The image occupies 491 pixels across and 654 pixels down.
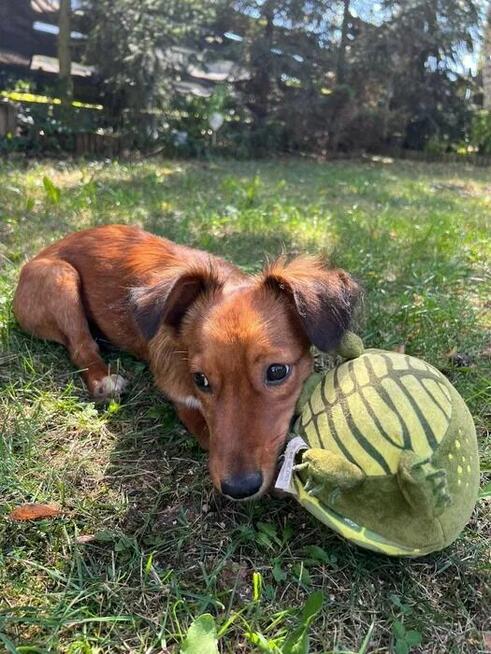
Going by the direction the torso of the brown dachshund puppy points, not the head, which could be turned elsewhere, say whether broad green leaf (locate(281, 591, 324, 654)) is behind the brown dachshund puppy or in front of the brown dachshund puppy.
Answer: in front

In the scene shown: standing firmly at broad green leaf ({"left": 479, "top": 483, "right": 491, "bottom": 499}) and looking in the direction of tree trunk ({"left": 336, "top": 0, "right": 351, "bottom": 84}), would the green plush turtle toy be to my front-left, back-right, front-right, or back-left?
back-left

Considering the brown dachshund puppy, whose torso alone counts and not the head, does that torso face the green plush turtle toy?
yes

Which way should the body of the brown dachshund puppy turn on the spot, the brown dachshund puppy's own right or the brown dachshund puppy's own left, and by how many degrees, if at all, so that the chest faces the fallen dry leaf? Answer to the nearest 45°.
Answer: approximately 135° to the brown dachshund puppy's own right

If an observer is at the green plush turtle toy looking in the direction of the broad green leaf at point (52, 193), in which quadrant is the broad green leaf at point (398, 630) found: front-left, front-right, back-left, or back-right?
back-left

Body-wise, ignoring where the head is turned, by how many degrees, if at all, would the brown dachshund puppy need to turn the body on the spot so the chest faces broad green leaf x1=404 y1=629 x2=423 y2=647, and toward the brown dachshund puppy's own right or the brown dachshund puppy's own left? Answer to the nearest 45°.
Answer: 0° — it already faces it

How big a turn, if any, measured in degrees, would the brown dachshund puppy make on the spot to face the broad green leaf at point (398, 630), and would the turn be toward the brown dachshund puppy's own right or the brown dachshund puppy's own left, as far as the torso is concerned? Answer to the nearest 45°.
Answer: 0° — it already faces it

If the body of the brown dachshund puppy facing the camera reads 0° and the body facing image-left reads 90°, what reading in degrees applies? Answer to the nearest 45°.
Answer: approximately 315°

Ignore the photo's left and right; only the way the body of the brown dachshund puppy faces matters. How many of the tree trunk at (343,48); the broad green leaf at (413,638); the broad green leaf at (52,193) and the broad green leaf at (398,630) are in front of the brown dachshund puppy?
2

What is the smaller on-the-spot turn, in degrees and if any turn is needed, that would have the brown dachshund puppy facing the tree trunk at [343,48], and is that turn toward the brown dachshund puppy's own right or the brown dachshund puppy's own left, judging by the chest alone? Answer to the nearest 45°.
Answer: approximately 135° to the brown dachshund puppy's own left

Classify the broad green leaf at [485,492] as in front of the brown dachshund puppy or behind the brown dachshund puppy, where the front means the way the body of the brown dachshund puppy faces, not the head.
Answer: in front

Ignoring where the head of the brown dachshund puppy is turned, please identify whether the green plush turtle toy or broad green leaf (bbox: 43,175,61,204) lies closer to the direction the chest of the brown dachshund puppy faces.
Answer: the green plush turtle toy
